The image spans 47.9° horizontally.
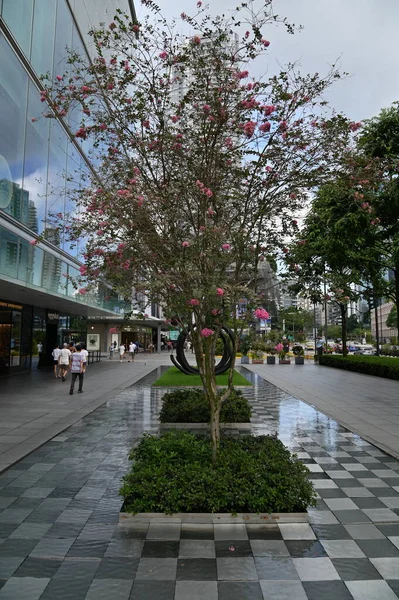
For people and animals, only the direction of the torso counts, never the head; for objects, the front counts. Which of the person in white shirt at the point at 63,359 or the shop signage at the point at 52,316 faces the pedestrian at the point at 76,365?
the shop signage

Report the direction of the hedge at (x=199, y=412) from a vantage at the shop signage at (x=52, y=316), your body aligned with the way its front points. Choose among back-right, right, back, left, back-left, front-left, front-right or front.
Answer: front

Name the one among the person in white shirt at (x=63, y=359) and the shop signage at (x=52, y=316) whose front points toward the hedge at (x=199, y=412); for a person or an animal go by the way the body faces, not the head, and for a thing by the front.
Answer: the shop signage

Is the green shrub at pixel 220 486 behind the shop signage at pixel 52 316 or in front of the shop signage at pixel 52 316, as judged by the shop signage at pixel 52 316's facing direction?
in front

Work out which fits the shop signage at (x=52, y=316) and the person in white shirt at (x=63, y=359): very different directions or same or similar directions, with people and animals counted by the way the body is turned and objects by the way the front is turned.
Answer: very different directions

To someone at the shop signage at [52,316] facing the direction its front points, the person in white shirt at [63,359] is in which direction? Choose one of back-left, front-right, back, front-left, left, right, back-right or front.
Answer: front

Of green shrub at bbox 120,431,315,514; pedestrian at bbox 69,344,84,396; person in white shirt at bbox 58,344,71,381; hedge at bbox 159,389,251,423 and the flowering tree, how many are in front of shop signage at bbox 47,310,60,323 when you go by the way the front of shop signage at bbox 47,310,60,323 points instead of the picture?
5
